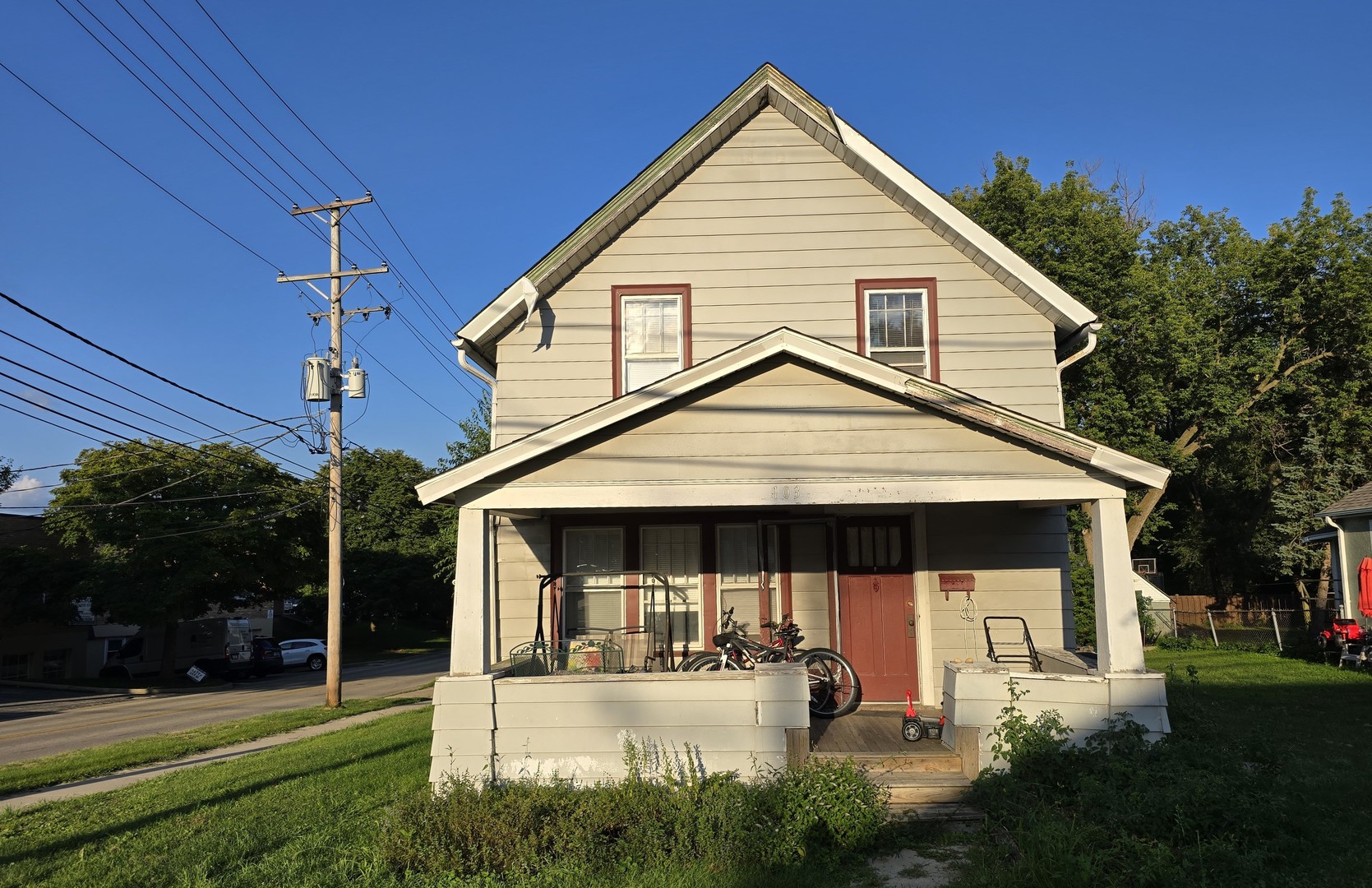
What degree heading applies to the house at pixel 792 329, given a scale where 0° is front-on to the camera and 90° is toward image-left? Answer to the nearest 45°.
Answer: approximately 0°

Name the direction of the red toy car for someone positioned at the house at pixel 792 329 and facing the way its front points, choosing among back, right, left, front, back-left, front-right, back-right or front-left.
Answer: back-left

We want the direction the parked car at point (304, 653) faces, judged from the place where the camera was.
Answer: facing to the left of the viewer

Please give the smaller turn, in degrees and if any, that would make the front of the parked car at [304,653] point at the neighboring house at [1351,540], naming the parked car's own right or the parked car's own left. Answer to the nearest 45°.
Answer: approximately 135° to the parked car's own left

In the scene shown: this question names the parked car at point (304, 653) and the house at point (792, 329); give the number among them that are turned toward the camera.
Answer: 1

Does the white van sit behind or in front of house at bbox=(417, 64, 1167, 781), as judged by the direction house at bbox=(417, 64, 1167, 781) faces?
behind

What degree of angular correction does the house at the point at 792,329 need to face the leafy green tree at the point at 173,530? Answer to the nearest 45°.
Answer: approximately 135° to its right

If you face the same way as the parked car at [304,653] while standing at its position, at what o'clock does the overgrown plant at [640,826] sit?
The overgrown plant is roughly at 9 o'clock from the parked car.

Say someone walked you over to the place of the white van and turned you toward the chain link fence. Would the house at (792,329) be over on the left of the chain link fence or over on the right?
right

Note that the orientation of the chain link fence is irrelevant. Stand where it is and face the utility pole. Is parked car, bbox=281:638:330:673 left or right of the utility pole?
right
